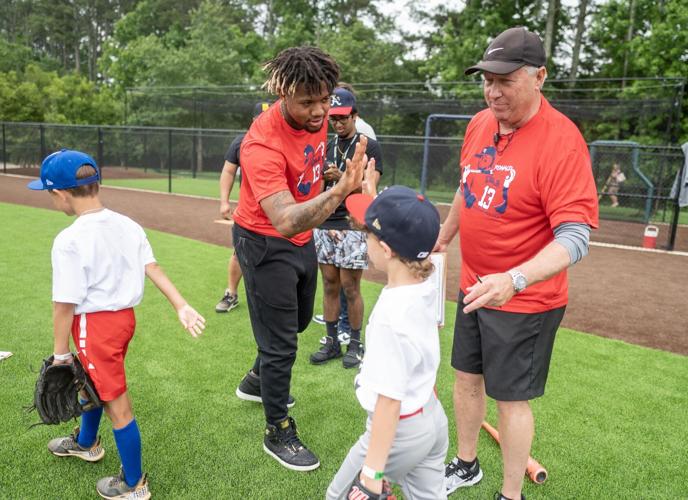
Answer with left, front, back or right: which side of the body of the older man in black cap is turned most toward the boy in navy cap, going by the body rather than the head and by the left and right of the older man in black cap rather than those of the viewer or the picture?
front

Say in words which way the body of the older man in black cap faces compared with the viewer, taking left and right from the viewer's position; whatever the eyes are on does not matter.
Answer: facing the viewer and to the left of the viewer

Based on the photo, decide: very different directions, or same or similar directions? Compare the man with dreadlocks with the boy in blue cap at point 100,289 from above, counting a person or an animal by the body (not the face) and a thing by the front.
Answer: very different directions

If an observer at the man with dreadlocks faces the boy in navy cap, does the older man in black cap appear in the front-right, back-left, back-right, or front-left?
front-left

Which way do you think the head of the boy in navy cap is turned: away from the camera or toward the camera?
away from the camera

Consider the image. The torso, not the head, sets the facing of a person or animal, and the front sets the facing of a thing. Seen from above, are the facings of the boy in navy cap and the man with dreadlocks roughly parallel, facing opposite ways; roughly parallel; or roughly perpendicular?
roughly parallel, facing opposite ways

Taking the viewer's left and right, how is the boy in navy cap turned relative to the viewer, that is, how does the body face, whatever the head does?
facing away from the viewer and to the left of the viewer

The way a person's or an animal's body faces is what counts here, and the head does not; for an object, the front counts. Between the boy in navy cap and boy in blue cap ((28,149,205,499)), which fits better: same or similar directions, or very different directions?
same or similar directions

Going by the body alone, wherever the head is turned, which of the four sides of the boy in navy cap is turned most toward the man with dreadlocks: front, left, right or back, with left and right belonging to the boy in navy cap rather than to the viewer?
front

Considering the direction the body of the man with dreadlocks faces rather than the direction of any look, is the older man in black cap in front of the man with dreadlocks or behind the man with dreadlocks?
in front

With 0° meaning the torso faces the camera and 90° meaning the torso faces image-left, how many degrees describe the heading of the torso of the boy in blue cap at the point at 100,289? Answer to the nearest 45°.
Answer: approximately 135°

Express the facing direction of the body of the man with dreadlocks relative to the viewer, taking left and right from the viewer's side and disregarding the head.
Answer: facing the viewer and to the right of the viewer
